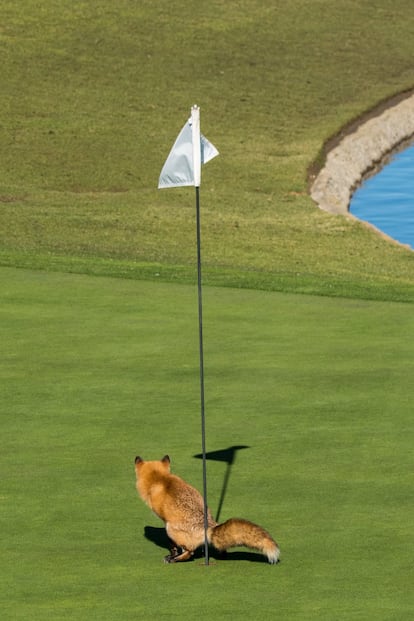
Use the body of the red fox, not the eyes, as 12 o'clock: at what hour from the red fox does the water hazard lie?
The water hazard is roughly at 2 o'clock from the red fox.

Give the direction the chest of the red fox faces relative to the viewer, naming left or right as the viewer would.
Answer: facing away from the viewer and to the left of the viewer
